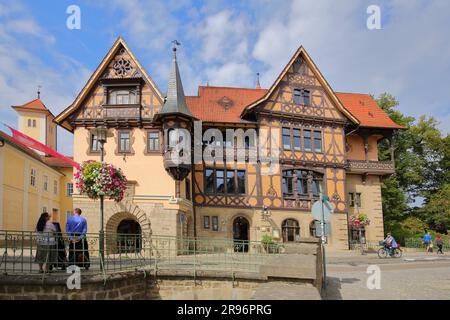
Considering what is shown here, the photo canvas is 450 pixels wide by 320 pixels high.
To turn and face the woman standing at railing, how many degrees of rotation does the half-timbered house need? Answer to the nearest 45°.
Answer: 0° — it already faces them

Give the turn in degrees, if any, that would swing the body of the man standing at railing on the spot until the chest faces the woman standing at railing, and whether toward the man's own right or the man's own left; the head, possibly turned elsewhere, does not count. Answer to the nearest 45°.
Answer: approximately 135° to the man's own left

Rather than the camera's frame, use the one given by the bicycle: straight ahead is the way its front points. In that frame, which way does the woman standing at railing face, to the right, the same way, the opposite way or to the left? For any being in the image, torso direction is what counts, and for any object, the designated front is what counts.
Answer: to the right

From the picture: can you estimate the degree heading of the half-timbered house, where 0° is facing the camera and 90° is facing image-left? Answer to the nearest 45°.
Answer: approximately 0°

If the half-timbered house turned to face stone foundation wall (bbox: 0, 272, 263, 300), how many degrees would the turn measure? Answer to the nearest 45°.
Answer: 0° — it already faces it

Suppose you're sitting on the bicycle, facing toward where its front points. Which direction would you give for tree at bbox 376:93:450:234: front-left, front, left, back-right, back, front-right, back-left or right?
right

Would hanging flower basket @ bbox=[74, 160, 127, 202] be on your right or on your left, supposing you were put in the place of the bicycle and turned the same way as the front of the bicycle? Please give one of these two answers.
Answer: on your left

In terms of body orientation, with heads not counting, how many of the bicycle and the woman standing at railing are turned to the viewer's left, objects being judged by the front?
1

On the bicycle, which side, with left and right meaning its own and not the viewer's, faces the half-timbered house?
front

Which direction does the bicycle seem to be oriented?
to the viewer's left
